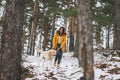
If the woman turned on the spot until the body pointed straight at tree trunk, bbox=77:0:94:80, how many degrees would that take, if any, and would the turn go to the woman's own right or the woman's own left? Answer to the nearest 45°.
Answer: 0° — they already face it

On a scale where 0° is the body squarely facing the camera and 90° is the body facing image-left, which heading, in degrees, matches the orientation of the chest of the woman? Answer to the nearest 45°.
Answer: approximately 0°

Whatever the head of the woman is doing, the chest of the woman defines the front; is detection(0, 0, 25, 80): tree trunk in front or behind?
in front
